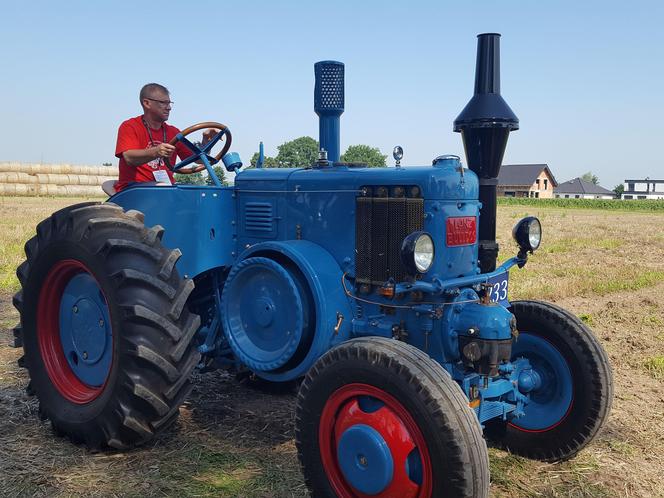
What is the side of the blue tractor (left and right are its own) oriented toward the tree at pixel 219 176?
back

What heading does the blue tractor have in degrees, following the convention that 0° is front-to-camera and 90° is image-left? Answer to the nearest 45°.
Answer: approximately 315°

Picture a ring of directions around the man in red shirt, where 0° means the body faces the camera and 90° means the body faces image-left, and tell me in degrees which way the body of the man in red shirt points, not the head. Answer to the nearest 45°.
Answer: approximately 315°

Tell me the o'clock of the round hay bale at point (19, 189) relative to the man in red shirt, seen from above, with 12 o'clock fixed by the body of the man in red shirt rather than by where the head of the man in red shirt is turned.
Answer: The round hay bale is roughly at 7 o'clock from the man in red shirt.

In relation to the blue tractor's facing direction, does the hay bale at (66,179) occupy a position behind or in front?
behind

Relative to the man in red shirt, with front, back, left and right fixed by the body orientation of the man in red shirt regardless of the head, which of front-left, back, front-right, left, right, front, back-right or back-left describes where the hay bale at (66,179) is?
back-left

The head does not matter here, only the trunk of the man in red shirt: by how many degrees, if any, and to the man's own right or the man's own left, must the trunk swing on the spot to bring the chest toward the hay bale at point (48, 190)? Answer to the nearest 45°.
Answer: approximately 135° to the man's own left

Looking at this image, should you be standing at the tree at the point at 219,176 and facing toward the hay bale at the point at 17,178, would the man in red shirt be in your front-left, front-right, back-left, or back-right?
front-left

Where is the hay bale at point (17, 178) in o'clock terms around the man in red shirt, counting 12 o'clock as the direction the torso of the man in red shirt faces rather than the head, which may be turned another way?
The hay bale is roughly at 7 o'clock from the man in red shirt.

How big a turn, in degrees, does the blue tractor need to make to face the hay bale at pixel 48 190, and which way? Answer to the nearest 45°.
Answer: approximately 180°

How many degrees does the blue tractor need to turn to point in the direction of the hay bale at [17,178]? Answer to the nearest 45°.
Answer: approximately 180°

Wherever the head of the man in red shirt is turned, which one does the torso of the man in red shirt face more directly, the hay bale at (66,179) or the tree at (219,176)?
the tree
